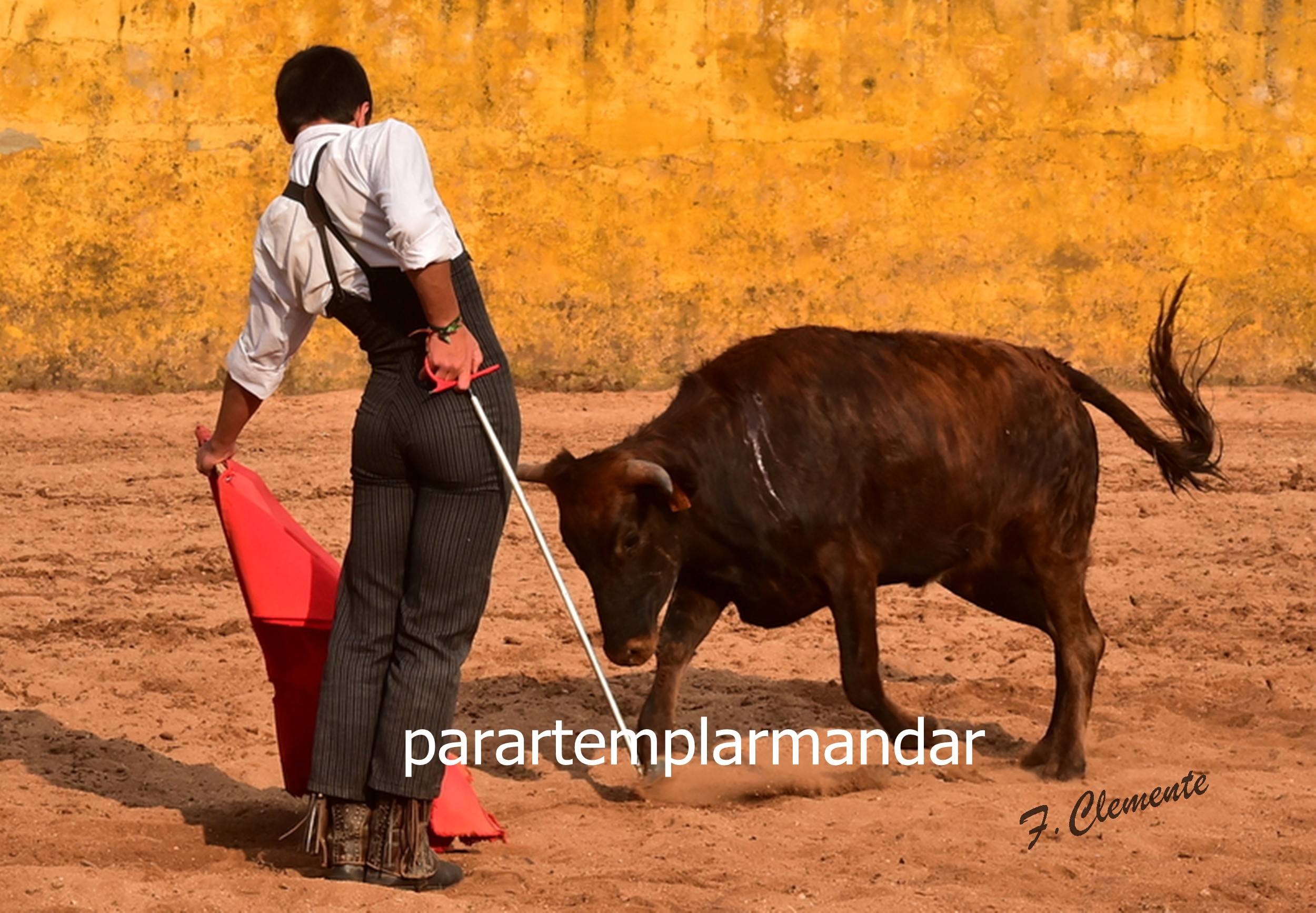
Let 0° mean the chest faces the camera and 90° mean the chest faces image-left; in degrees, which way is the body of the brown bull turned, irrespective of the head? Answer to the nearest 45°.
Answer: approximately 90°
